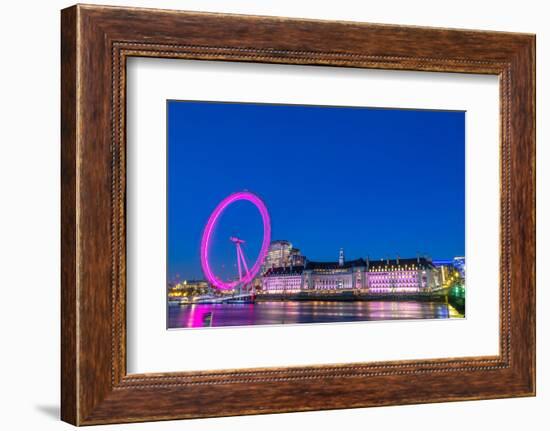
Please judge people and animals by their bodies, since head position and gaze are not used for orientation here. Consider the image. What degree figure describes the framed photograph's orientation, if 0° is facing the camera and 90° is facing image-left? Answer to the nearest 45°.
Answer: approximately 315°
